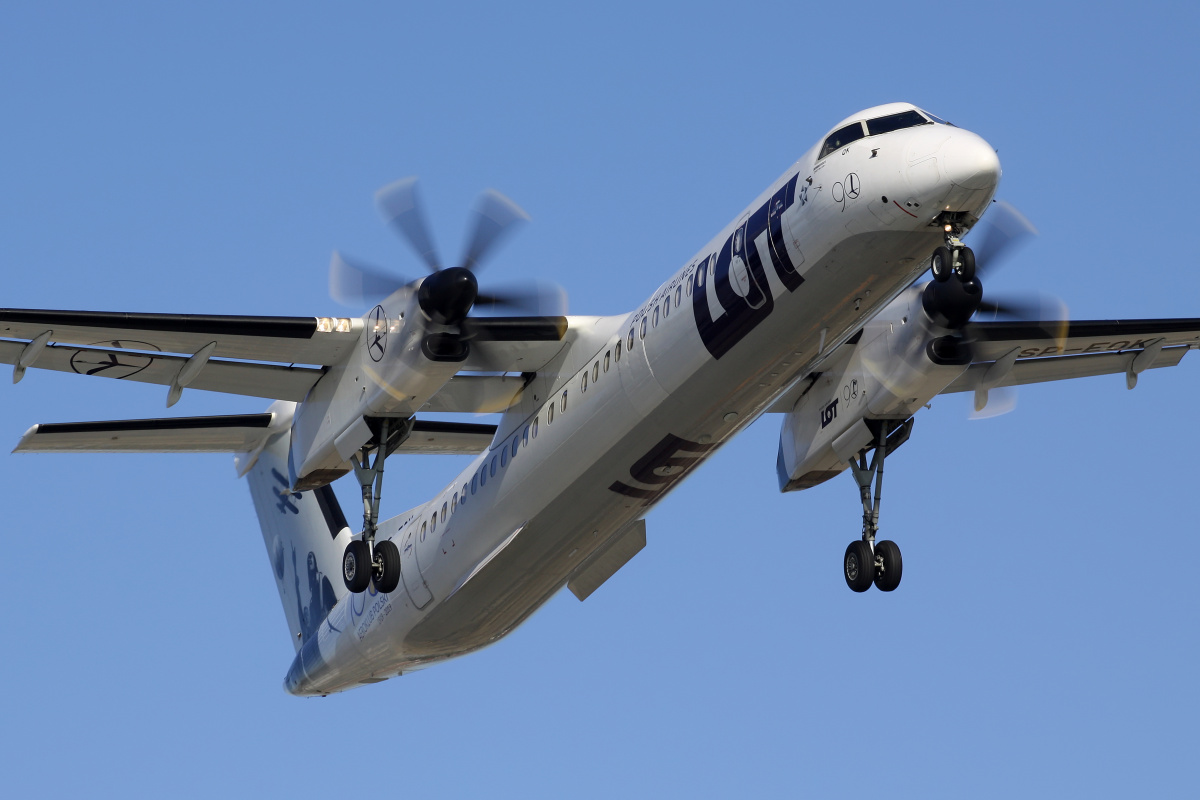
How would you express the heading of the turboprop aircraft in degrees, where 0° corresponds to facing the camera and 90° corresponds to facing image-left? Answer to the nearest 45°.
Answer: approximately 315°
